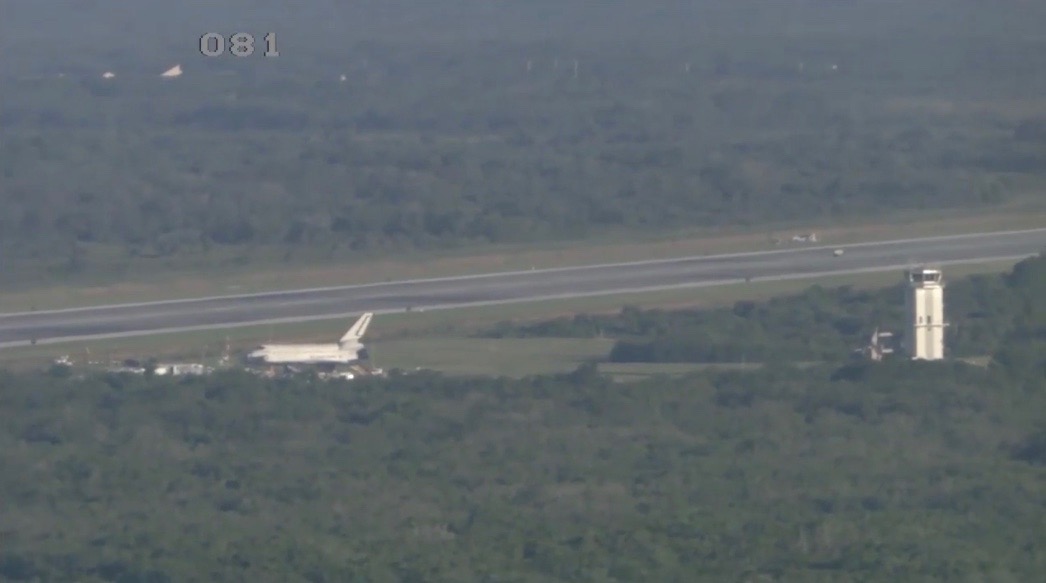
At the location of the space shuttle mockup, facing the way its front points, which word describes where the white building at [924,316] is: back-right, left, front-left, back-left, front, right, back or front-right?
back

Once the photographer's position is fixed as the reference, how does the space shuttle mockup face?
facing to the left of the viewer
